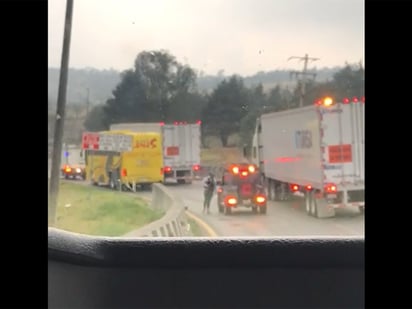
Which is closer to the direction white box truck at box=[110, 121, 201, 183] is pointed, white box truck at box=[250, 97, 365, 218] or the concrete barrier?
the white box truck

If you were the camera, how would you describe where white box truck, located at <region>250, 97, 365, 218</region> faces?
facing away from the viewer and to the left of the viewer

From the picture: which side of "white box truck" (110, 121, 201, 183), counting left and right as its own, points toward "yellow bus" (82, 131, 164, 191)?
left

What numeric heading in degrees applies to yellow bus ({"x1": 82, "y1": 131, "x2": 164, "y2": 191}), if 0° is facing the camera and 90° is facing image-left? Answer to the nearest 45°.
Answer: approximately 135°

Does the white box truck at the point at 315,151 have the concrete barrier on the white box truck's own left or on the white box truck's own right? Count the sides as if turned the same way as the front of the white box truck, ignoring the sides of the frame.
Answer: on the white box truck's own left

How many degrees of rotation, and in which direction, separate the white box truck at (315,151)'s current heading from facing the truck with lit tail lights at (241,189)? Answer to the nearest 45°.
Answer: approximately 135° to its left

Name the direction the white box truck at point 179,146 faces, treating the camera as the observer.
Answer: facing away from the viewer and to the left of the viewer

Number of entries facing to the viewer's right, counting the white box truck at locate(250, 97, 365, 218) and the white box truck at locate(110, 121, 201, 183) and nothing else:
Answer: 0

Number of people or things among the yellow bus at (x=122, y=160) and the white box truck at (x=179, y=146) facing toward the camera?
0

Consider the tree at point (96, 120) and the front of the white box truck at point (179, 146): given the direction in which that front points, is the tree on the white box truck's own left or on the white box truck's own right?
on the white box truck's own left

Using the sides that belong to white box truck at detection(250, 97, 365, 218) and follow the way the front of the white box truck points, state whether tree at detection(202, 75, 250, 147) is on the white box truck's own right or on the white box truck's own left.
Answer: on the white box truck's own left
